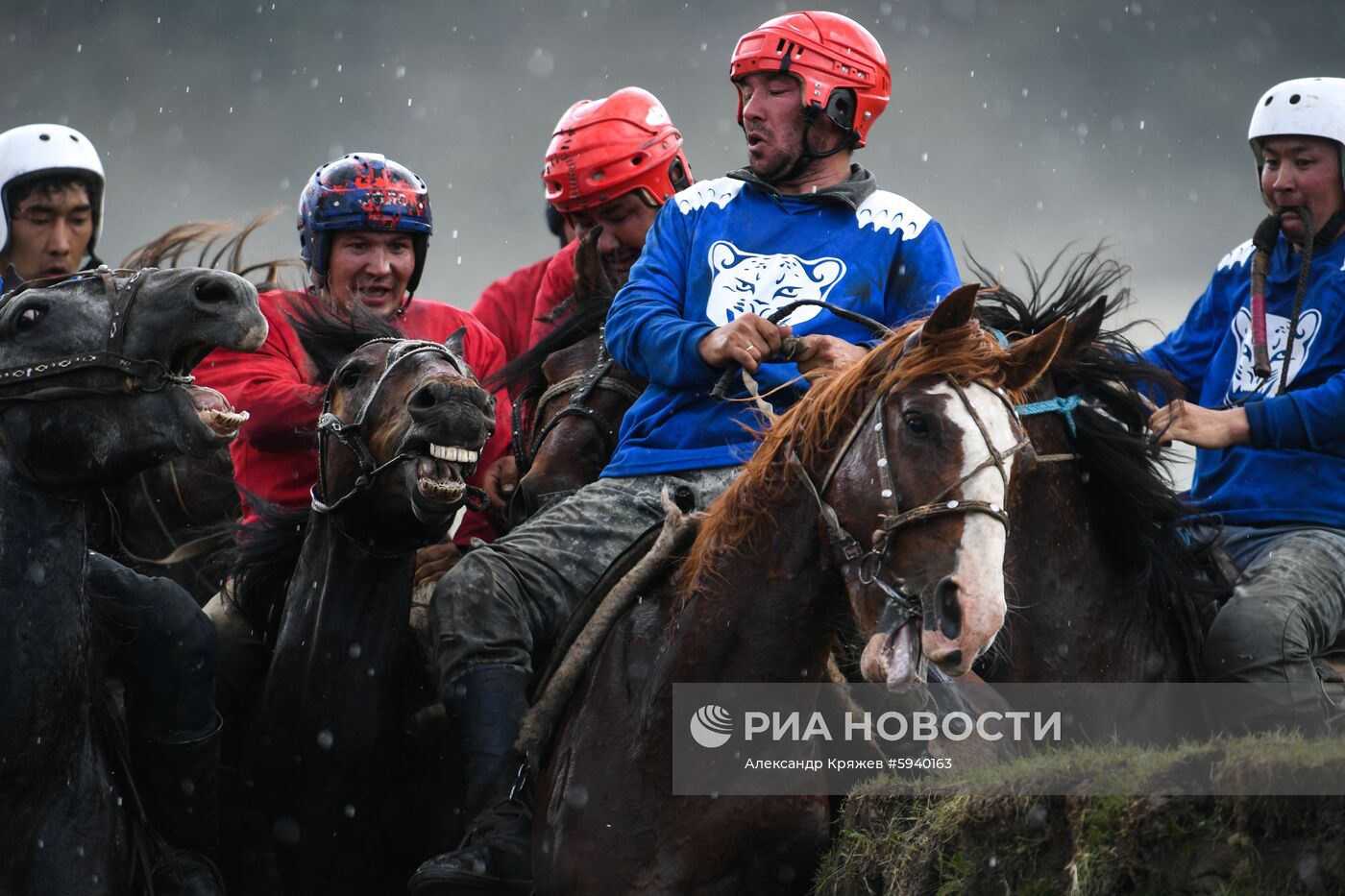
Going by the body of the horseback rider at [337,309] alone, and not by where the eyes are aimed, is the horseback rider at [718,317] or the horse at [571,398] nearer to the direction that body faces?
the horseback rider

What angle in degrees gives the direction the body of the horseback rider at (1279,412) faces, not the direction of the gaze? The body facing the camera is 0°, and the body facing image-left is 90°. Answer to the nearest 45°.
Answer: approximately 45°

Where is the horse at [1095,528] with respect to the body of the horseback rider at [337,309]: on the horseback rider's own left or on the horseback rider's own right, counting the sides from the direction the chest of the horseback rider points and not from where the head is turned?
on the horseback rider's own left

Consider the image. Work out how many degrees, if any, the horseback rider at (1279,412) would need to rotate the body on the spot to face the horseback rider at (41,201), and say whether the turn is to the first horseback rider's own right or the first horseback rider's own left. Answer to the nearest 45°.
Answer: approximately 45° to the first horseback rider's own right

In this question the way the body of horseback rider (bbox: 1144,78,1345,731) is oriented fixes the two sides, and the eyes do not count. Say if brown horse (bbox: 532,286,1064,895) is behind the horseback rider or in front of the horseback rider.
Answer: in front

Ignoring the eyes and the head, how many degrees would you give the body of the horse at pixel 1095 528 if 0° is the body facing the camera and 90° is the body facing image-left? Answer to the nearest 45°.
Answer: approximately 45°
